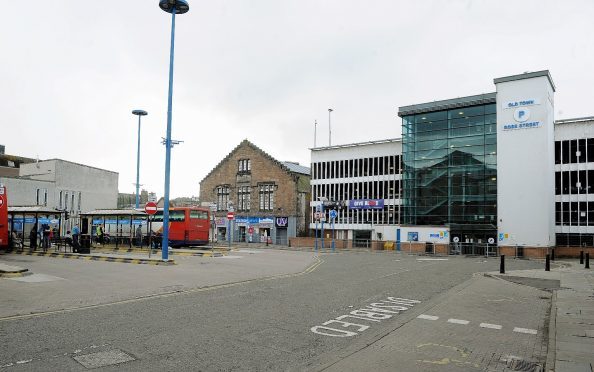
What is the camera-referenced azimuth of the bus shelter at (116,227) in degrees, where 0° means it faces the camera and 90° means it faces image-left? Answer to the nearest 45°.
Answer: approximately 0°

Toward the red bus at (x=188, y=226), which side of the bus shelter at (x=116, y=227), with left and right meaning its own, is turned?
left

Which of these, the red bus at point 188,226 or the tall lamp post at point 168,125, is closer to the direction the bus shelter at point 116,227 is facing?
the tall lamp post

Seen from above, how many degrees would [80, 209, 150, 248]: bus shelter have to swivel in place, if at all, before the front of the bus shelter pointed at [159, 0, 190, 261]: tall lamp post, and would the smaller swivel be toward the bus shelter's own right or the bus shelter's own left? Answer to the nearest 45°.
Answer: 0° — it already faces it
